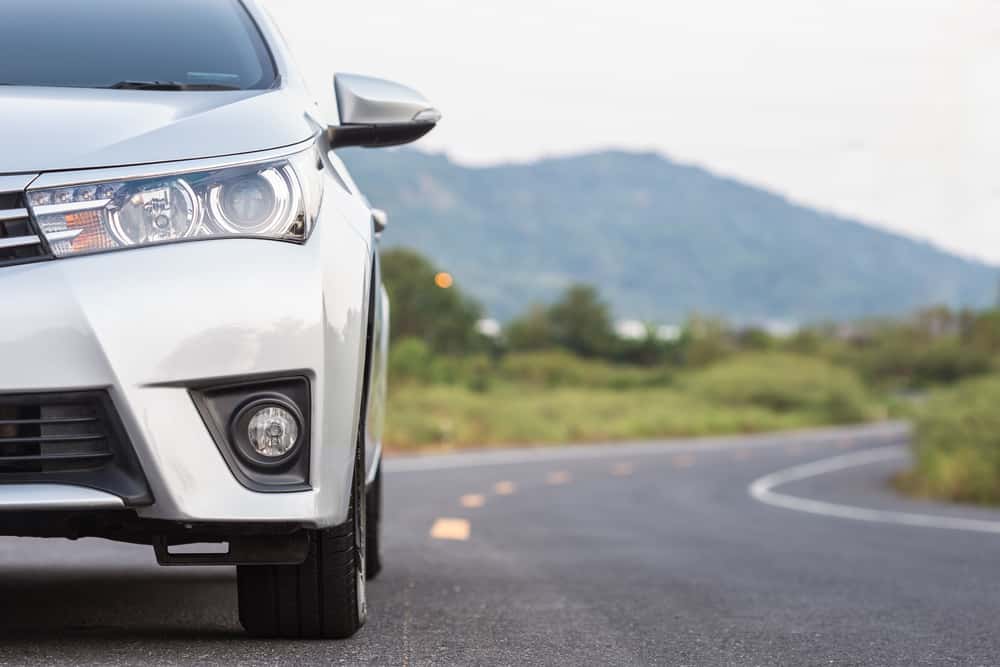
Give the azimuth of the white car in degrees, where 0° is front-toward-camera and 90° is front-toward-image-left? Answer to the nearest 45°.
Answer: approximately 0°

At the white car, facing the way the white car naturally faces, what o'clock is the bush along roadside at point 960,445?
The bush along roadside is roughly at 7 o'clock from the white car.
